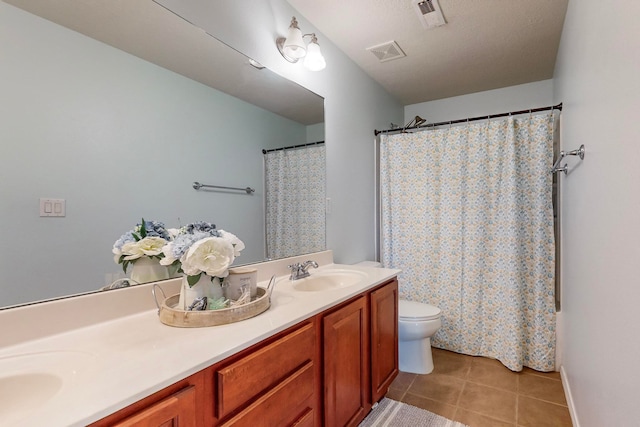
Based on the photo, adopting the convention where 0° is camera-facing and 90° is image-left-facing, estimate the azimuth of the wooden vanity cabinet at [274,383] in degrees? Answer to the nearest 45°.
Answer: approximately 315°

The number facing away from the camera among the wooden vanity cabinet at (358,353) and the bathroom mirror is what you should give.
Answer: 0

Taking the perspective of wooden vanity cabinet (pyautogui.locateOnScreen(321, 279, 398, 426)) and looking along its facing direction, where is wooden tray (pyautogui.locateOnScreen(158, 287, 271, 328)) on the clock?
The wooden tray is roughly at 3 o'clock from the wooden vanity cabinet.

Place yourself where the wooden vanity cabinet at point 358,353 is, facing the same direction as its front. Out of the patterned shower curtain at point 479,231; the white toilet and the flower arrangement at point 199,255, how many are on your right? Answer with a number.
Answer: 1

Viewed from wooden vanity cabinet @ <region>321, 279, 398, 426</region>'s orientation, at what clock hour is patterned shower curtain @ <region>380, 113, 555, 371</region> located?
The patterned shower curtain is roughly at 9 o'clock from the wooden vanity cabinet.

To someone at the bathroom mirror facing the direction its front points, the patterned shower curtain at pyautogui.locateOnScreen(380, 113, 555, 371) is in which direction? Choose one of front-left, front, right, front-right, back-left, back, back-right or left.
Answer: front-left

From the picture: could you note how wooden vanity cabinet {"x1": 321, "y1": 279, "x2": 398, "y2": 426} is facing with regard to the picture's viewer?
facing the viewer and to the right of the viewer
